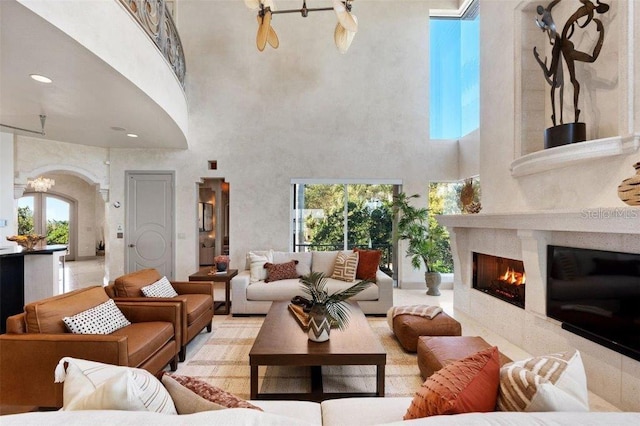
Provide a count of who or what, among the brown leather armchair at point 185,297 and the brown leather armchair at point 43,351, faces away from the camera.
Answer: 0

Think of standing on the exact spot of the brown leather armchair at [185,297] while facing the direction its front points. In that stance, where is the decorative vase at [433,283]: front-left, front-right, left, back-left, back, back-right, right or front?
front-left

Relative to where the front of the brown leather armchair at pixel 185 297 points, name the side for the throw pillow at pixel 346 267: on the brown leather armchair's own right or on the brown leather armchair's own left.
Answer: on the brown leather armchair's own left

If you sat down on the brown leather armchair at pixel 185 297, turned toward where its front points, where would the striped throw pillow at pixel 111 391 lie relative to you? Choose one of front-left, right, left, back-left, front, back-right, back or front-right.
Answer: front-right

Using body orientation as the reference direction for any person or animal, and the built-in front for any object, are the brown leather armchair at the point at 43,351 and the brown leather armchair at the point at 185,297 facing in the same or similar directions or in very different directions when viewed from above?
same or similar directions

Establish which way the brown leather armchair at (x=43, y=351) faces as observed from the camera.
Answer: facing the viewer and to the right of the viewer

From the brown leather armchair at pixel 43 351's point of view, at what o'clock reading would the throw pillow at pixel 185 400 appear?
The throw pillow is roughly at 1 o'clock from the brown leather armchair.

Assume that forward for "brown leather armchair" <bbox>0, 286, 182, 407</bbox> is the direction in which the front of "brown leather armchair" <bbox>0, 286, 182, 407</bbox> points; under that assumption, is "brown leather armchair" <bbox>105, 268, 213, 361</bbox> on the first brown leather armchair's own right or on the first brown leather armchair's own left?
on the first brown leather armchair's own left

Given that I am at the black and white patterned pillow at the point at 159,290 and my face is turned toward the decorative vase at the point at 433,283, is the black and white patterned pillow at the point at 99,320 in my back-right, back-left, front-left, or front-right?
back-right

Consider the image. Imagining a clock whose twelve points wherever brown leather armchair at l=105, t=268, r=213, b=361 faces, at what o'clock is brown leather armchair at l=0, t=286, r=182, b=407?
brown leather armchair at l=0, t=286, r=182, b=407 is roughly at 3 o'clock from brown leather armchair at l=105, t=268, r=213, b=361.

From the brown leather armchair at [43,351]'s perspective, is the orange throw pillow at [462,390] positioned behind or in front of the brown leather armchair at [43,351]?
in front

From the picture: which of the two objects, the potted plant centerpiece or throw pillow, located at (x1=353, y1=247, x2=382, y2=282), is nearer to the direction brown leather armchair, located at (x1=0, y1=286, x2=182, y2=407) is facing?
the potted plant centerpiece

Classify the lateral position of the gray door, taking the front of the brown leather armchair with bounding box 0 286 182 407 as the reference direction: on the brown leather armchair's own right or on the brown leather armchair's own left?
on the brown leather armchair's own left

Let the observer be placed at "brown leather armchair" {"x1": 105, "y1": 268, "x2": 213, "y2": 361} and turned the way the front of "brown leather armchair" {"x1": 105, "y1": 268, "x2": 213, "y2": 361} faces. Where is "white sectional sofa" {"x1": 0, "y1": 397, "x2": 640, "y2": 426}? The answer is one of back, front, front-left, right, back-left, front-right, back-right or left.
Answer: front-right

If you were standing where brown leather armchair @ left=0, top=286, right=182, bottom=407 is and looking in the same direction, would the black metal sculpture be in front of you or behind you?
in front
